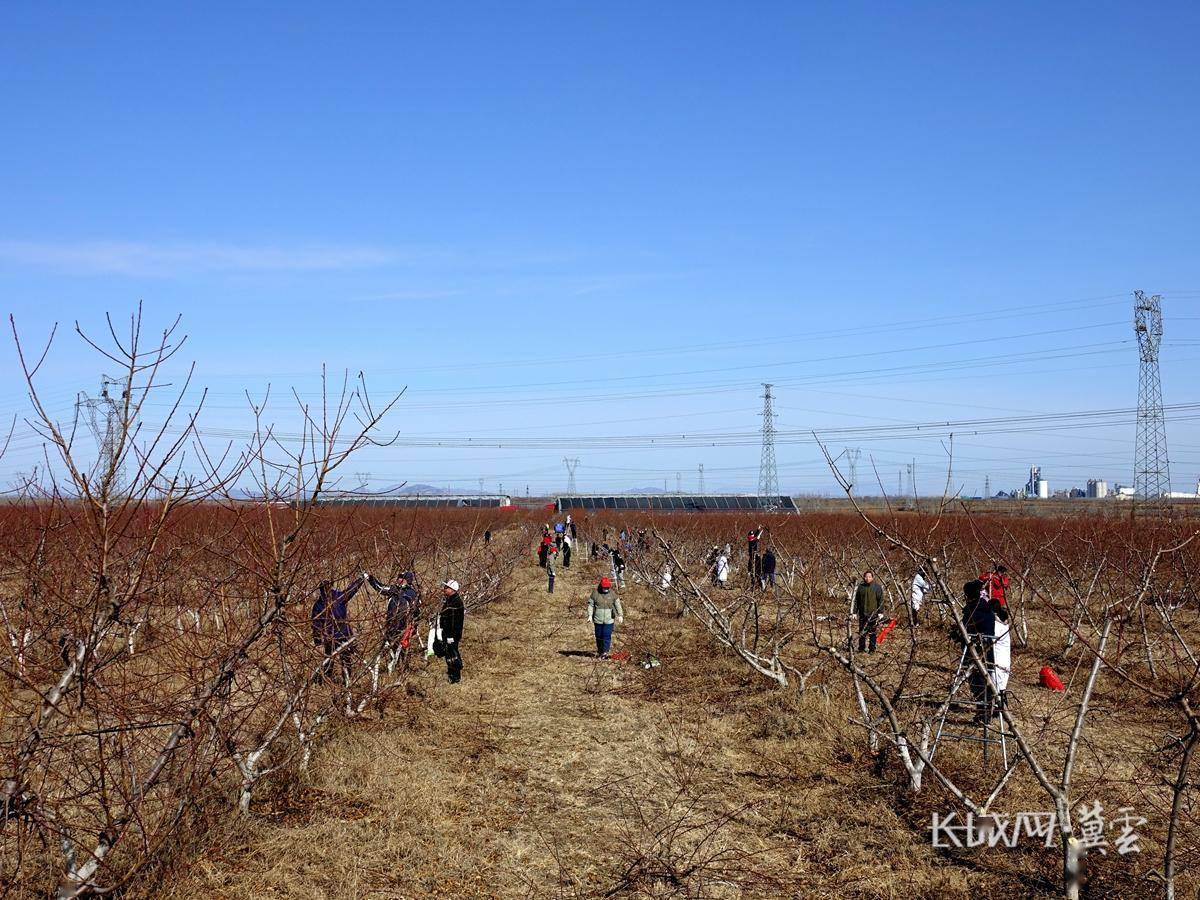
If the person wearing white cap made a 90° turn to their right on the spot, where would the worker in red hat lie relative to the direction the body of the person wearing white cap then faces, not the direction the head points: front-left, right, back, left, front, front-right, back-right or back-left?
front-right

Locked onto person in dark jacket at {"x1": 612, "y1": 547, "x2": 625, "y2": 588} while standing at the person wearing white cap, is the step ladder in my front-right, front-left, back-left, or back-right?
back-right

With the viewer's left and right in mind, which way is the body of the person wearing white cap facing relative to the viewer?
facing to the left of the viewer

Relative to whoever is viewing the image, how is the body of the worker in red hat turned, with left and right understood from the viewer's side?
facing the viewer

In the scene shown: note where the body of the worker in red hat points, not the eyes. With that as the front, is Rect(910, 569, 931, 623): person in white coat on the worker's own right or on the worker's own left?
on the worker's own left

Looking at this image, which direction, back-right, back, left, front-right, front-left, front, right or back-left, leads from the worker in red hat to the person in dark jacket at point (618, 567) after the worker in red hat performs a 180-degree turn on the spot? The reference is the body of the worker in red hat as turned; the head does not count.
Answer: front

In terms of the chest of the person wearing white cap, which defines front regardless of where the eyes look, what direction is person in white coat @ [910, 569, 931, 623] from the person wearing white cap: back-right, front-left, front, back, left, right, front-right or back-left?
back

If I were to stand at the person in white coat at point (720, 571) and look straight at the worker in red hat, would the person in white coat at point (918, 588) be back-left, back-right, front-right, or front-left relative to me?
front-left

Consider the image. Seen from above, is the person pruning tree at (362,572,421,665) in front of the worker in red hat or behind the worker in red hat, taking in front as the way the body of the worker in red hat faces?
in front

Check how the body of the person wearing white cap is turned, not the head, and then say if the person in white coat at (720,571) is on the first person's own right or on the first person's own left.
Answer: on the first person's own right

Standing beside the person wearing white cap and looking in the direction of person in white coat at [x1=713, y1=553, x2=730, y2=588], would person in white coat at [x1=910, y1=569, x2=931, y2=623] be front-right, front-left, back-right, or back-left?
front-right

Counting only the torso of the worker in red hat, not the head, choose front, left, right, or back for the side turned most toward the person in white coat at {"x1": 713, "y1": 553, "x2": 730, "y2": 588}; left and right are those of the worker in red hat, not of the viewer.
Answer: back

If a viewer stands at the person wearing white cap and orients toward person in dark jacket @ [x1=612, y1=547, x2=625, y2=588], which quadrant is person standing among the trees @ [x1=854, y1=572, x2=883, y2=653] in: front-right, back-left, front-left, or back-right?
front-right
